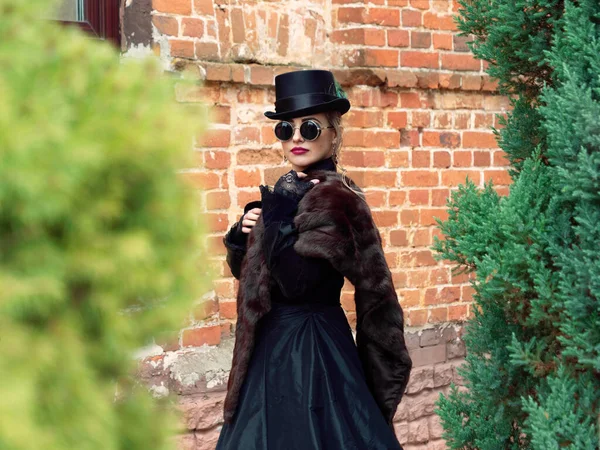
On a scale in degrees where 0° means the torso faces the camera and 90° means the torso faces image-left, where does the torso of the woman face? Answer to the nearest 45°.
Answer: approximately 45°

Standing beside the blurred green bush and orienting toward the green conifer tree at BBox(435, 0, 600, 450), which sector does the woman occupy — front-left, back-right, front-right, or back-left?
front-left

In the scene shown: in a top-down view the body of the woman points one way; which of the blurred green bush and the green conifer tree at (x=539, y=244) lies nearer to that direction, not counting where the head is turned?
the blurred green bush

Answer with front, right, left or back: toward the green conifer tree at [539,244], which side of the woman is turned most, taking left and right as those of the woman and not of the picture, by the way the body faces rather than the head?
left

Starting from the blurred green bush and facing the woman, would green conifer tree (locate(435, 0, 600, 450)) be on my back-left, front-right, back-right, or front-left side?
front-right

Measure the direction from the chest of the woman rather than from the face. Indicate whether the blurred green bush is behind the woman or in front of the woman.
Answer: in front
